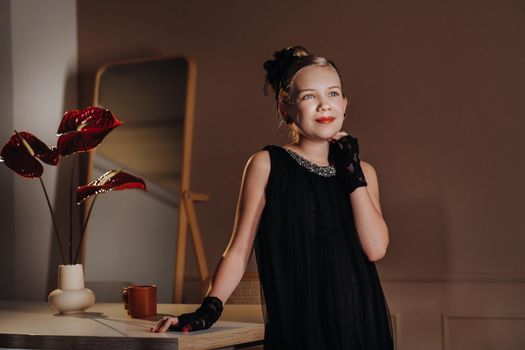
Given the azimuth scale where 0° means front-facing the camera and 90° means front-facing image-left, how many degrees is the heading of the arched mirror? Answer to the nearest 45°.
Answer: approximately 45°

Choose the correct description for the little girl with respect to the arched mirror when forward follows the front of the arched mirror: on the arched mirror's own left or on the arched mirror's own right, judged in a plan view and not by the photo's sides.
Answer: on the arched mirror's own left

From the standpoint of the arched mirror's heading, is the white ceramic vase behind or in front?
in front

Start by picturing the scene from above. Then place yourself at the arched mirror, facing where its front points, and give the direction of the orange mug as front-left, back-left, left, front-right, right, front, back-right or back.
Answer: front-left
